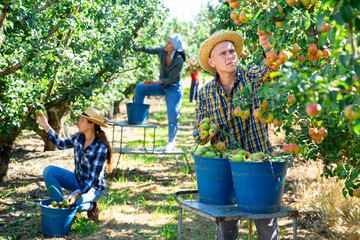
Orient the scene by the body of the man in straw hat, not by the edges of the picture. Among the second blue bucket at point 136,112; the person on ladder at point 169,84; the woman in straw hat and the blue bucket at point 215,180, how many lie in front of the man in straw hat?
1

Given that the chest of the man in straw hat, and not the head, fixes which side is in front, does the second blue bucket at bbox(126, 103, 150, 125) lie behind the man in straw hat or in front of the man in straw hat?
behind

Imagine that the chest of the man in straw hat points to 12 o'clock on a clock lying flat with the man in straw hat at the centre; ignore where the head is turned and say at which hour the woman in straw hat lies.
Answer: The woman in straw hat is roughly at 4 o'clock from the man in straw hat.

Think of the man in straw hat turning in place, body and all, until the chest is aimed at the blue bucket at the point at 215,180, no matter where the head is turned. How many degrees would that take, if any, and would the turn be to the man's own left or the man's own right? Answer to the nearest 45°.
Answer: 0° — they already face it

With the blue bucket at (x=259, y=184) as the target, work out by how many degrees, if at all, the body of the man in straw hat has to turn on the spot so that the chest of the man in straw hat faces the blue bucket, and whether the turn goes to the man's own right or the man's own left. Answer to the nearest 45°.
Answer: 0° — they already face it

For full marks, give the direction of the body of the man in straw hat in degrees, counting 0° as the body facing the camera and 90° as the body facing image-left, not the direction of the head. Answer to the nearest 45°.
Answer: approximately 0°

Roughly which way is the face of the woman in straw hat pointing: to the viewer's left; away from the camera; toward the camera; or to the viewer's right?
to the viewer's left

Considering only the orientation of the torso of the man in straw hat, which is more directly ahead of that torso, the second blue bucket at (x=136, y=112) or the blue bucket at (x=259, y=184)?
the blue bucket

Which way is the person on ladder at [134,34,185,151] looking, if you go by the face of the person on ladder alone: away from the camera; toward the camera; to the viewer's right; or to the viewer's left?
to the viewer's left

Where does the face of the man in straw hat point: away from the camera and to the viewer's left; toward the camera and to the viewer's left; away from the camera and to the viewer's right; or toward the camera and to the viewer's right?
toward the camera and to the viewer's right
